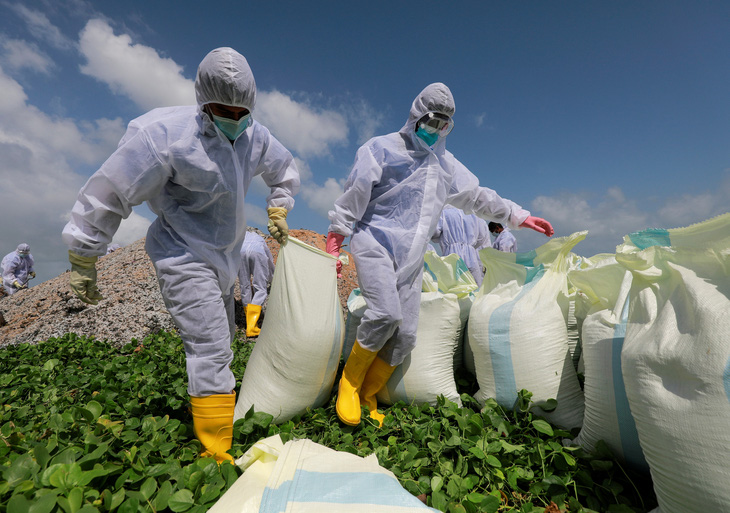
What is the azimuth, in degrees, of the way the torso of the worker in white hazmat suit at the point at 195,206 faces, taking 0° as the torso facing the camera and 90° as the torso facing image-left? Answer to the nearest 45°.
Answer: approximately 315°

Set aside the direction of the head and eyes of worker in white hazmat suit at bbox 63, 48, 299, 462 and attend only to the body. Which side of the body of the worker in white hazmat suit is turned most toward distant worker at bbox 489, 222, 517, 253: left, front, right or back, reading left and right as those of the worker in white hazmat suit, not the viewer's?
left
